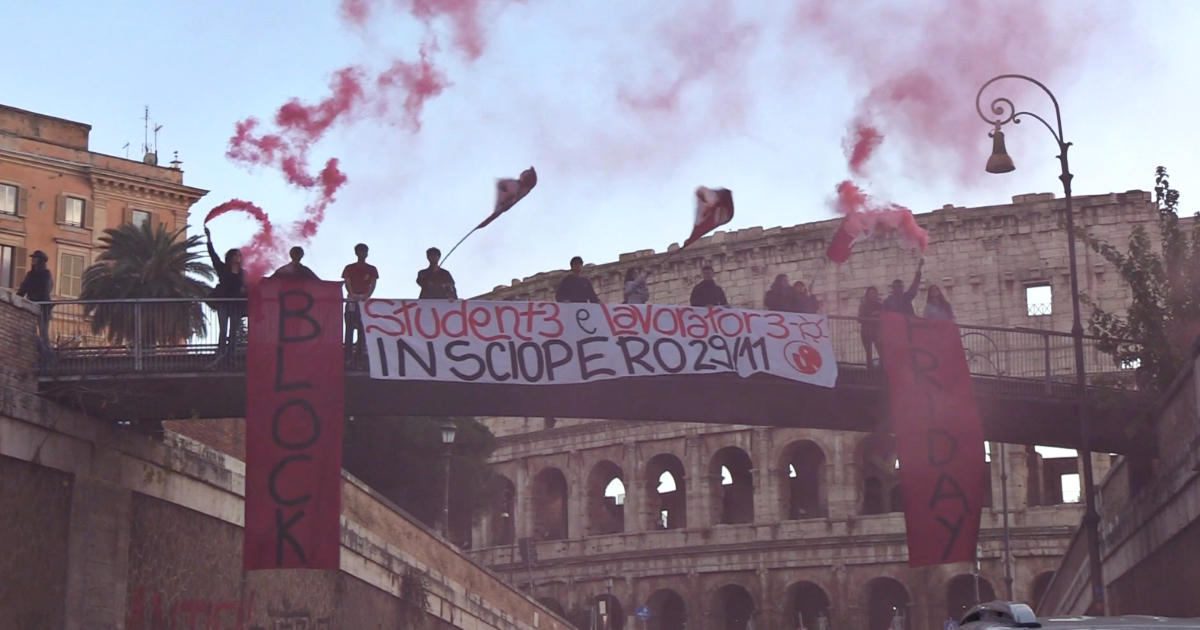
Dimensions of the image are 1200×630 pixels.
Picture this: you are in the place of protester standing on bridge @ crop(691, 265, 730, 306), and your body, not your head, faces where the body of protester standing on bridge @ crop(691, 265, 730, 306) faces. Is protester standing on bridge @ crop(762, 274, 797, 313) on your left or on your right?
on your left

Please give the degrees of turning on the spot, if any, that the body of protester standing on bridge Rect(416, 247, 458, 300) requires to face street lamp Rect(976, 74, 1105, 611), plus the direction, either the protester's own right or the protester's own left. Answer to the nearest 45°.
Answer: approximately 90° to the protester's own left

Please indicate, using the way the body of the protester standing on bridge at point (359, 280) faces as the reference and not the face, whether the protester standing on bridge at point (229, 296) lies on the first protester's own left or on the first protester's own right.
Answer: on the first protester's own right

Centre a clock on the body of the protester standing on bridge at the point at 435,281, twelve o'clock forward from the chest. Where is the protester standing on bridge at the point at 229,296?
the protester standing on bridge at the point at 229,296 is roughly at 3 o'clock from the protester standing on bridge at the point at 435,281.

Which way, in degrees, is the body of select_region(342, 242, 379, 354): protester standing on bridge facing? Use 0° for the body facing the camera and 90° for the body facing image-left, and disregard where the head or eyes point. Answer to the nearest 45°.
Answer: approximately 0°

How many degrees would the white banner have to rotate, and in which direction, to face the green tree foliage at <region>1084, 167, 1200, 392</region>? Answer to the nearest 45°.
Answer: approximately 135° to its left

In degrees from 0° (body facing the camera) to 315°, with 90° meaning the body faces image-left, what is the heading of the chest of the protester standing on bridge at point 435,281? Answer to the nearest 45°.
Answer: approximately 0°

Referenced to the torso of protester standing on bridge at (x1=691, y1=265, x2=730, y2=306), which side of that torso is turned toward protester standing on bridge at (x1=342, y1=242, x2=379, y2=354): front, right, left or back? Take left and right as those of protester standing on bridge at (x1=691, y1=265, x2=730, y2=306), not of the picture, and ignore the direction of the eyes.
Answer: right
